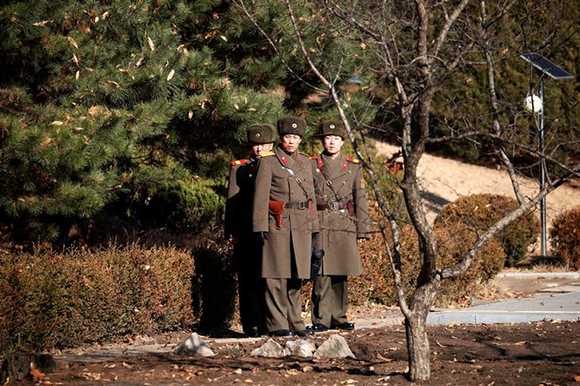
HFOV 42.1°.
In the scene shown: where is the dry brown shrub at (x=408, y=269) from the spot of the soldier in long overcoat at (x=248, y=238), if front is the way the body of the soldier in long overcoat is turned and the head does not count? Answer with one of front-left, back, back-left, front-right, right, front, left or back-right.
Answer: back-left

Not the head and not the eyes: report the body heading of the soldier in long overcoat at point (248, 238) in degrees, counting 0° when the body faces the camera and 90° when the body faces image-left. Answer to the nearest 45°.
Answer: approximately 0°

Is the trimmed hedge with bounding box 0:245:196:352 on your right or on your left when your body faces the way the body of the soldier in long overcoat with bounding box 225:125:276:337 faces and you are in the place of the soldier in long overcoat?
on your right

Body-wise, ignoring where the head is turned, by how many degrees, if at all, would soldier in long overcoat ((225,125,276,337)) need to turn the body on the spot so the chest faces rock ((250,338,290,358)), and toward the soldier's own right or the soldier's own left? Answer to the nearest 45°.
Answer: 0° — they already face it

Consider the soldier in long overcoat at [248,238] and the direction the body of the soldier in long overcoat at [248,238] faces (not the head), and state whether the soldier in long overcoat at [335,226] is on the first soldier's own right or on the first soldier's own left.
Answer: on the first soldier's own left

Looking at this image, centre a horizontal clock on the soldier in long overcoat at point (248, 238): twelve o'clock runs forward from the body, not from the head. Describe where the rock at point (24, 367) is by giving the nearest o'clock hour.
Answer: The rock is roughly at 1 o'clock from the soldier in long overcoat.

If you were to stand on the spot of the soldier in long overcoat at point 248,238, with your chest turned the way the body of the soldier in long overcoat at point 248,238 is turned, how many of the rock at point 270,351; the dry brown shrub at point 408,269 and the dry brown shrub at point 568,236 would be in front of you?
1

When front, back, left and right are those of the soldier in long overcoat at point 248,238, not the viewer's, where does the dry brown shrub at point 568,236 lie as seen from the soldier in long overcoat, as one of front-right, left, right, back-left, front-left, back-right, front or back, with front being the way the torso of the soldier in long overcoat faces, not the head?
back-left
